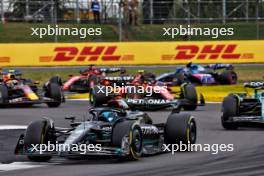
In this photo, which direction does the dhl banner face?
toward the camera

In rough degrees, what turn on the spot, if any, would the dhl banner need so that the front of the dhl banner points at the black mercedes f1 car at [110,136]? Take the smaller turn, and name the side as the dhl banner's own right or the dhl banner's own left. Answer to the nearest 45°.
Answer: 0° — it already faces it

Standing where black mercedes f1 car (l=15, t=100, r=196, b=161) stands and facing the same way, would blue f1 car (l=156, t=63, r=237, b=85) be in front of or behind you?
behind

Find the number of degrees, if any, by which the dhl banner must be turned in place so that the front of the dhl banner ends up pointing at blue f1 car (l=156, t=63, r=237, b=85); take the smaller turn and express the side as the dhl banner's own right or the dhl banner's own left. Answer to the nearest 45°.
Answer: approximately 45° to the dhl banner's own left

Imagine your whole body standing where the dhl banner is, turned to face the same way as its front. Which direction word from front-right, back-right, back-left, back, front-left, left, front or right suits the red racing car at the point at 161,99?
front

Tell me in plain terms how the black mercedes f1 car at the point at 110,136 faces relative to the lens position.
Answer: facing the viewer and to the left of the viewer
